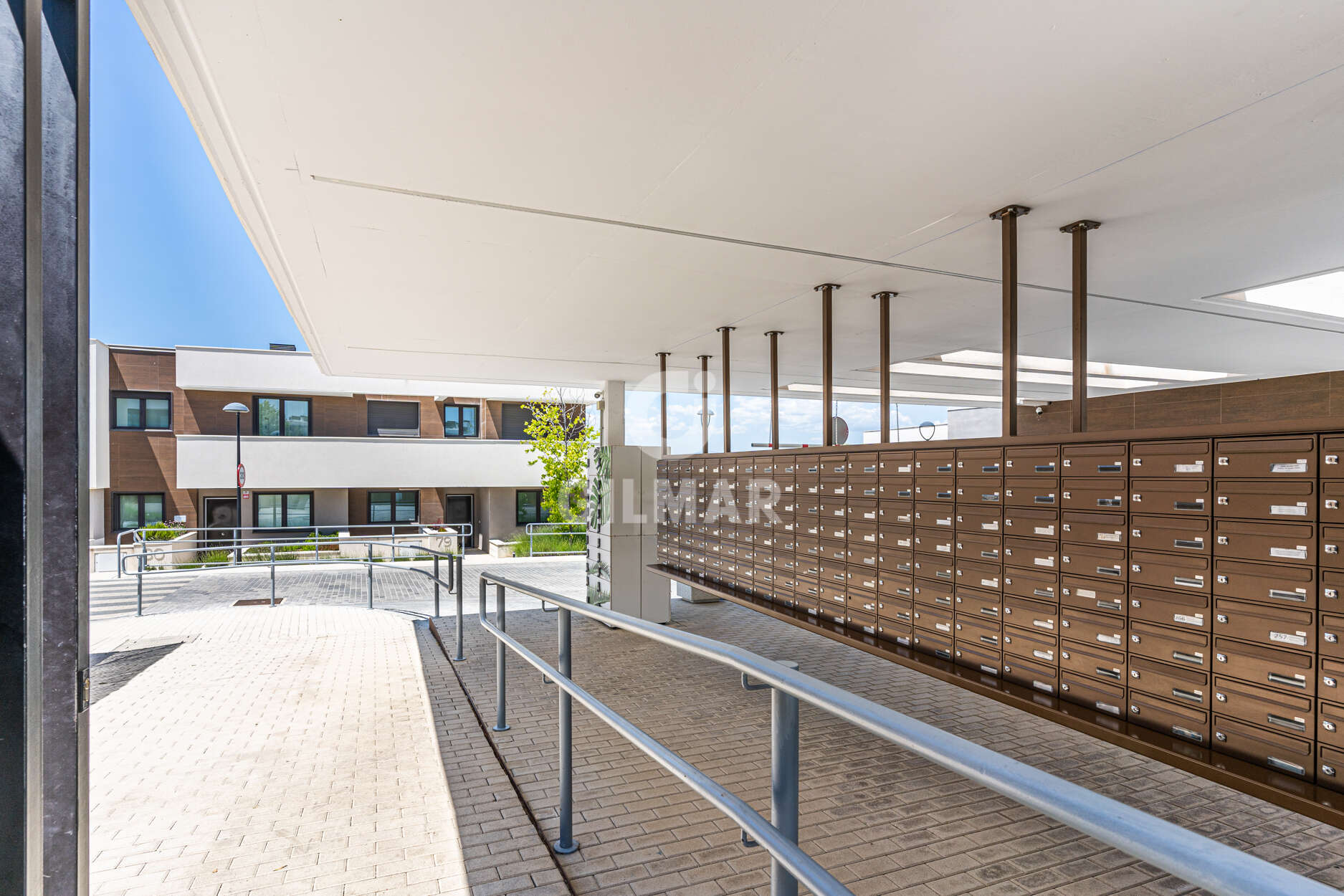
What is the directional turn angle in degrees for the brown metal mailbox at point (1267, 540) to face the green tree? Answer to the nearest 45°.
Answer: approximately 90° to its right

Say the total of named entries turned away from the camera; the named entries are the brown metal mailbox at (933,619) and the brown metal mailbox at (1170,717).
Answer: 0

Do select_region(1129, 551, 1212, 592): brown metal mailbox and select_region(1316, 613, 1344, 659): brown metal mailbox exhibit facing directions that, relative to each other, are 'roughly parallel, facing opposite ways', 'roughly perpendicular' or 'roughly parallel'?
roughly parallel

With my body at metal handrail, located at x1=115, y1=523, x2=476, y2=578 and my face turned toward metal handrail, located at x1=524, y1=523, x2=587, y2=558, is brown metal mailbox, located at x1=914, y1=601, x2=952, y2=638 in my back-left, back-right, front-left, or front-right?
front-right

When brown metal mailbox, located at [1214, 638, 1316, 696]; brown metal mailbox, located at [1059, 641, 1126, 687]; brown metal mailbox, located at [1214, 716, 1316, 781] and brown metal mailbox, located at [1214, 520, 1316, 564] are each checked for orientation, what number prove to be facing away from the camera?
0

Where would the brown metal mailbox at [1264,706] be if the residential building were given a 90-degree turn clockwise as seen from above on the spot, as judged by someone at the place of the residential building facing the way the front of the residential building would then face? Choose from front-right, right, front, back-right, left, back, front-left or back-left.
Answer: left

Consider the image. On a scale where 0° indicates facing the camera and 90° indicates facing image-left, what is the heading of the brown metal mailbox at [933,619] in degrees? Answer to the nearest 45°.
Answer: approximately 45°

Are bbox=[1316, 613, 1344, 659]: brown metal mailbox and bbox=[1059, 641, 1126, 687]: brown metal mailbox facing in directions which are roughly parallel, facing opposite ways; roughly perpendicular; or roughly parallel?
roughly parallel

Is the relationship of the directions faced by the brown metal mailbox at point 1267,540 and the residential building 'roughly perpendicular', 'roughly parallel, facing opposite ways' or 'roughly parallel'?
roughly perpendicular

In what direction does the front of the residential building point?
toward the camera

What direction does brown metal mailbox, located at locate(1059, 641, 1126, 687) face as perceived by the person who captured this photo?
facing the viewer and to the left of the viewer

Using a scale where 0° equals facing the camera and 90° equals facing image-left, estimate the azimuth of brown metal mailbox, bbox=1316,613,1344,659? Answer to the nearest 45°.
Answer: approximately 45°

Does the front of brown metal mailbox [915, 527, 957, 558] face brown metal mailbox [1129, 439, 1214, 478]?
no

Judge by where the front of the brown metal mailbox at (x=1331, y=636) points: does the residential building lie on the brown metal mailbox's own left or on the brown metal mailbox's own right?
on the brown metal mailbox's own right

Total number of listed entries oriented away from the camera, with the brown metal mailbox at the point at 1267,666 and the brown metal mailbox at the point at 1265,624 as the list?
0
